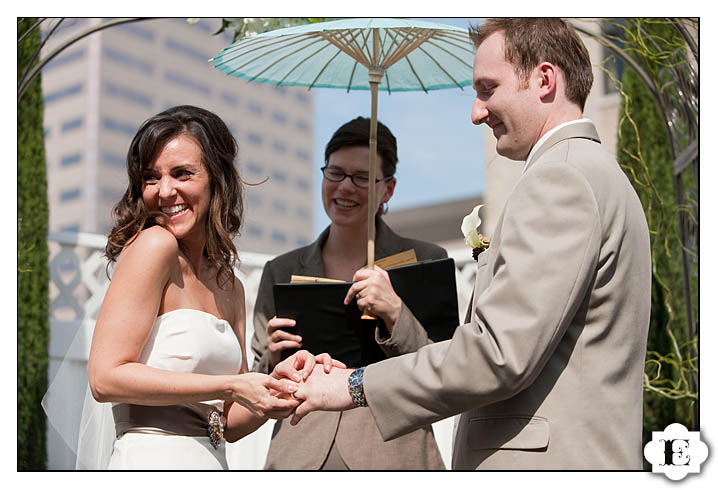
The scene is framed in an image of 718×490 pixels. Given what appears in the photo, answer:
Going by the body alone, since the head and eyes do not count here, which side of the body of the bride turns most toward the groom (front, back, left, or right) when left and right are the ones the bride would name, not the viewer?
front

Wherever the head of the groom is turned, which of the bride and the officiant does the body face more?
the bride

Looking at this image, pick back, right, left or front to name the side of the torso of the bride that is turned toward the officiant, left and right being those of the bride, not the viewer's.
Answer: left

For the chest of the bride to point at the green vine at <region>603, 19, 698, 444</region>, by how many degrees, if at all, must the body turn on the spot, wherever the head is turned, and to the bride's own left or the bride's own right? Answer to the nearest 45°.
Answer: approximately 90° to the bride's own left

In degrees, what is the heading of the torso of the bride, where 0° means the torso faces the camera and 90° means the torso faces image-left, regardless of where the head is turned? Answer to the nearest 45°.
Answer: approximately 315°

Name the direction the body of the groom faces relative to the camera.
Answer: to the viewer's left

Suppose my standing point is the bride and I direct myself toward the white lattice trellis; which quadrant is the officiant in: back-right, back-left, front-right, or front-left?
front-right

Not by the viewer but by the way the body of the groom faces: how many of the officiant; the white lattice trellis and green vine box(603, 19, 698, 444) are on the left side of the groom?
0

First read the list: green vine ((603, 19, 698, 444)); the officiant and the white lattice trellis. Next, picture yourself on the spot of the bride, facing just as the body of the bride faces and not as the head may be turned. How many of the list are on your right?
0

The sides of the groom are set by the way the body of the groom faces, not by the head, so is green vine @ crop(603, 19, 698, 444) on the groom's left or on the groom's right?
on the groom's right

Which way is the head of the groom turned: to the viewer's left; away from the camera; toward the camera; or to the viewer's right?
to the viewer's left

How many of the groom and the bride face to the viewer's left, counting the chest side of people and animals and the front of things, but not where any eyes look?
1

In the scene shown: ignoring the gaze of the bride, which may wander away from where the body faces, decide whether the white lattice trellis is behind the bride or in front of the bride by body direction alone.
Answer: behind
